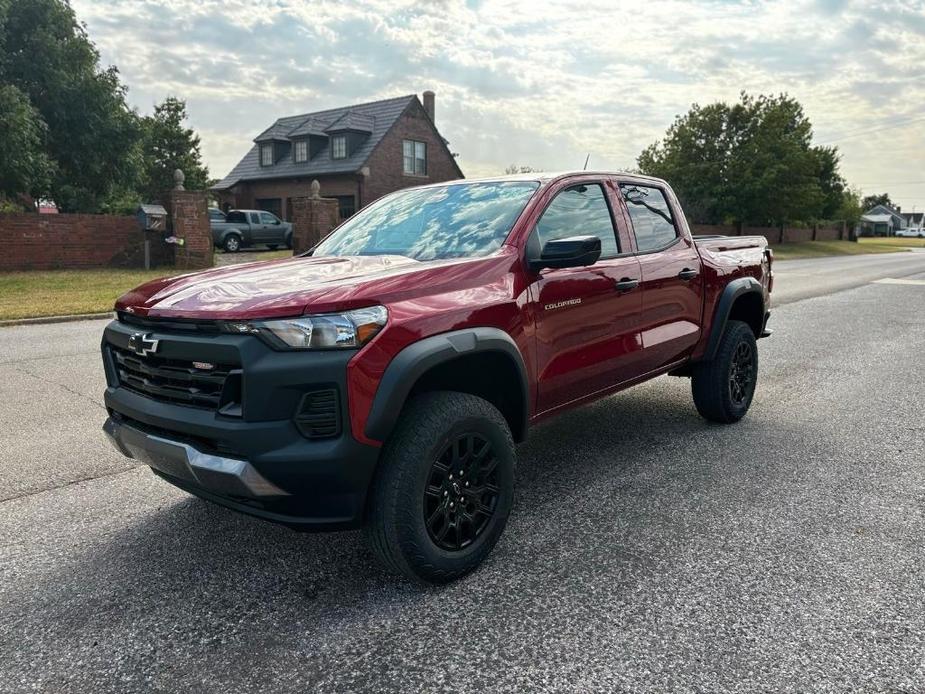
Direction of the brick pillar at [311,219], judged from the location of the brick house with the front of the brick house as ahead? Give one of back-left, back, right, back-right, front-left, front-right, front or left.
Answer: front-left

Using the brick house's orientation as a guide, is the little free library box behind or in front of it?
in front

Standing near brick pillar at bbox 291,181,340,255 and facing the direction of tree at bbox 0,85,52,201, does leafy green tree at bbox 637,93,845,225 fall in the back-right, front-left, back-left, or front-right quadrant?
back-right

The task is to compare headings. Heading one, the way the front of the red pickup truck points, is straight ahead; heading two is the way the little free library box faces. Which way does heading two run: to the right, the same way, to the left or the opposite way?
to the left

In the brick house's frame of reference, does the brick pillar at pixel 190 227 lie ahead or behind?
ahead

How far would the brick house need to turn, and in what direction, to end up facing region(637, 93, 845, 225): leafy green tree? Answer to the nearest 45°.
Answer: approximately 135° to its left
